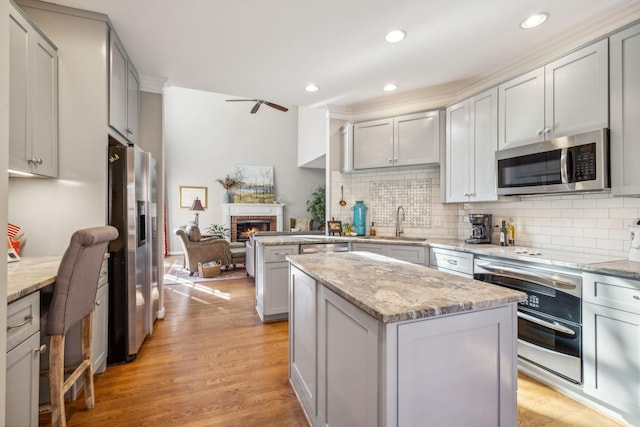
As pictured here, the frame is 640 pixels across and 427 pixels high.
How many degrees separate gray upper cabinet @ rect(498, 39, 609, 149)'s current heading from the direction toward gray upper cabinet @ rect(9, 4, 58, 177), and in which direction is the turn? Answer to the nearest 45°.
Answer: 0° — it already faces it

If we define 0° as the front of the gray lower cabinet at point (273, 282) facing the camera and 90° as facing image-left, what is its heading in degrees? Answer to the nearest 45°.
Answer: approximately 0°

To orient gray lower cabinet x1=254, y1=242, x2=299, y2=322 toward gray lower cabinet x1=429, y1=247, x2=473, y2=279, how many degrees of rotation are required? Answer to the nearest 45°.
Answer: approximately 90° to its left

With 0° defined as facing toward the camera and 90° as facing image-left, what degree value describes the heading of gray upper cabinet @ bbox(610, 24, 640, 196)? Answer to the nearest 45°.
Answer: approximately 45°

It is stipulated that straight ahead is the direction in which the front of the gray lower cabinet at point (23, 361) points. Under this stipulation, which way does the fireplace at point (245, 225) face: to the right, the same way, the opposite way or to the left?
to the right
